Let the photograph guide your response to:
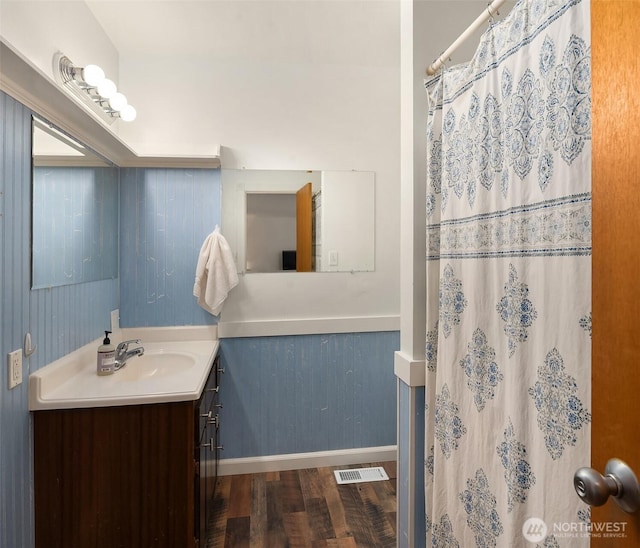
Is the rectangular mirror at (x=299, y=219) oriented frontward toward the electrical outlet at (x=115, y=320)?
no

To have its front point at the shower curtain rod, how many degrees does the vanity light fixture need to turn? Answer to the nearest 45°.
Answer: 0° — it already faces it

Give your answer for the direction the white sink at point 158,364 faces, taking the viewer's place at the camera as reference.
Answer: facing to the right of the viewer

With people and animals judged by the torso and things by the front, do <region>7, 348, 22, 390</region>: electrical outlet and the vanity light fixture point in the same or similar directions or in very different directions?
same or similar directions

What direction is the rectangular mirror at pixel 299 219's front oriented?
toward the camera

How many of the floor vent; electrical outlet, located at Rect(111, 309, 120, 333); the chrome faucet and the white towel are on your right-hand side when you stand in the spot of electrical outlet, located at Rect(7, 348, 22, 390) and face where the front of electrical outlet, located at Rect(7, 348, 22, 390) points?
0

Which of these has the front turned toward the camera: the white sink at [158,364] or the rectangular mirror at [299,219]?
the rectangular mirror

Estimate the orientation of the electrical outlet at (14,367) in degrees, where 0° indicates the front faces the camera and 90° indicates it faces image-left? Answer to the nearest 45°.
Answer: approximately 315°

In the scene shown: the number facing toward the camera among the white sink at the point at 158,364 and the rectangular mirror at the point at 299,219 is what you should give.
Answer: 1
